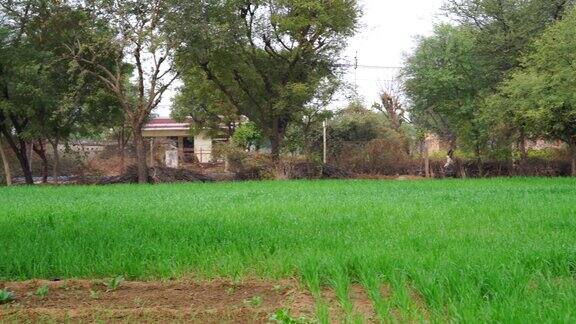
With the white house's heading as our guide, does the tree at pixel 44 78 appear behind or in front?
in front

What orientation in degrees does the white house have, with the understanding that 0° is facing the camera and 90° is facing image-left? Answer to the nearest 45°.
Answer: approximately 0°

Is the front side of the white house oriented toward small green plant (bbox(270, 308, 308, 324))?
yes

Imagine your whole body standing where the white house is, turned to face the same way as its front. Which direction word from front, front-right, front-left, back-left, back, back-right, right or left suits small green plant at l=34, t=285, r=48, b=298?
front

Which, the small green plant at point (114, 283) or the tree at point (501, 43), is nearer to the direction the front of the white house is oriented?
the small green plant

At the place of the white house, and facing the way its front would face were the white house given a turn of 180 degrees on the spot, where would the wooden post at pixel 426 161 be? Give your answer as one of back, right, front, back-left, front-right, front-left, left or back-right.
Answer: back-right

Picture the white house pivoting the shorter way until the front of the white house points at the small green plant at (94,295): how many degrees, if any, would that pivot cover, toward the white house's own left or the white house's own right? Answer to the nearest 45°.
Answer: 0° — it already faces it

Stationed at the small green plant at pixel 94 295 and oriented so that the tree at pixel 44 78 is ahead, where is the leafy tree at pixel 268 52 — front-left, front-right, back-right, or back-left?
front-right

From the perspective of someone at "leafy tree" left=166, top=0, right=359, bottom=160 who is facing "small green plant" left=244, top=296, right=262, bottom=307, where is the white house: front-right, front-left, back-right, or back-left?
back-right

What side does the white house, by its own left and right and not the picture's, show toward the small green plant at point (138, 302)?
front

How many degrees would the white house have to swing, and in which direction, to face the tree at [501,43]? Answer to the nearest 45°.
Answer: approximately 45° to its left

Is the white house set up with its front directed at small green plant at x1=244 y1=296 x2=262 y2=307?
yes

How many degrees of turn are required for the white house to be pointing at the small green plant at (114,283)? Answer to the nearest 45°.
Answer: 0° — it already faces it

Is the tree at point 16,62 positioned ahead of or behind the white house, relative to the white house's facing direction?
ahead
